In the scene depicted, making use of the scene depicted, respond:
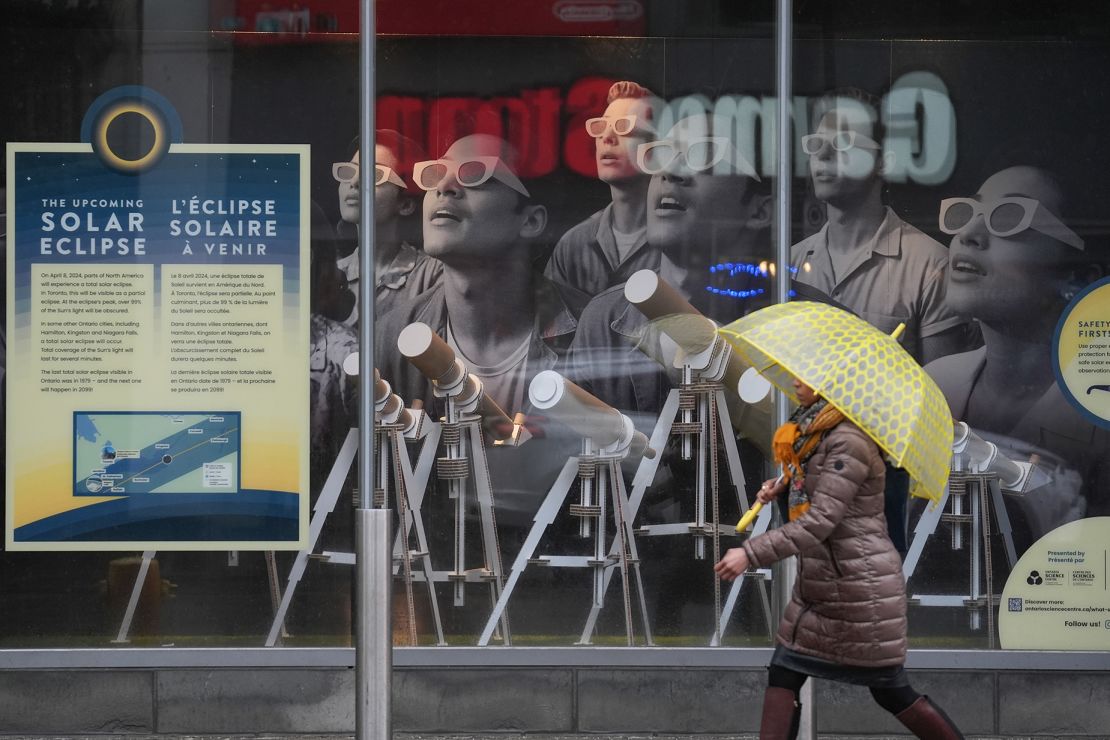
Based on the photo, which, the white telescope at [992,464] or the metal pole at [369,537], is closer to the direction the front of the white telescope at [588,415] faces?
the metal pole

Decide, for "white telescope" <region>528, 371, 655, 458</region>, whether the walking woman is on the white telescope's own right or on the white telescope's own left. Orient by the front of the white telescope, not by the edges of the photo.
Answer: on the white telescope's own left

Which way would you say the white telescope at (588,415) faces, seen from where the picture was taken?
facing the viewer and to the left of the viewer

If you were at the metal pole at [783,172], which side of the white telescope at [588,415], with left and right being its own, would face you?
left

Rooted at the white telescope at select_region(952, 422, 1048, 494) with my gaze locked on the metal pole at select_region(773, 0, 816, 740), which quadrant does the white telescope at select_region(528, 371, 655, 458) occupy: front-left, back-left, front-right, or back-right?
front-right

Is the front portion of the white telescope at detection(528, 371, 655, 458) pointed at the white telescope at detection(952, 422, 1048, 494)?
no

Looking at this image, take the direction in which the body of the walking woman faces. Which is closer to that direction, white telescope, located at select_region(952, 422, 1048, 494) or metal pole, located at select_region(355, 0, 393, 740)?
the metal pole

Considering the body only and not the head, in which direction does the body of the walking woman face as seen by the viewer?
to the viewer's left

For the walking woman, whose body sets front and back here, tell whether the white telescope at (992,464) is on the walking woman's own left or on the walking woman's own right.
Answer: on the walking woman's own right

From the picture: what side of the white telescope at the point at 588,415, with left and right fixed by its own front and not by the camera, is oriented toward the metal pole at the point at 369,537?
front

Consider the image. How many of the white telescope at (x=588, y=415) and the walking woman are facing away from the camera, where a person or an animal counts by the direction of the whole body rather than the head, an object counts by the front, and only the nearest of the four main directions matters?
0
